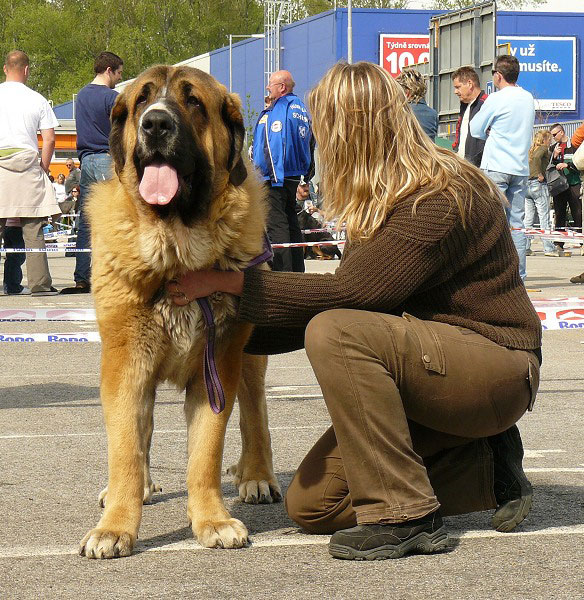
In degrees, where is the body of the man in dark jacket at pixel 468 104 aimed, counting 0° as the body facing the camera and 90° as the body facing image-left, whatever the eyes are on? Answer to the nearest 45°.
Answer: approximately 45°

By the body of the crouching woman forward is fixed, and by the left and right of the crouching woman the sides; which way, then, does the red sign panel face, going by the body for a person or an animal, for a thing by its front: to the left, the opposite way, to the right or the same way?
to the left

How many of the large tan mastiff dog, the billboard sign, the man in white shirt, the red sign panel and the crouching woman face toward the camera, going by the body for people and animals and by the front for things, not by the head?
3

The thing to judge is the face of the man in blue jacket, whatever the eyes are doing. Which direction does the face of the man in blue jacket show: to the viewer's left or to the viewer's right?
to the viewer's left

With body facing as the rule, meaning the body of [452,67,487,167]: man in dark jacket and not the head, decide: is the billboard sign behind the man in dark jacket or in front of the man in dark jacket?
behind

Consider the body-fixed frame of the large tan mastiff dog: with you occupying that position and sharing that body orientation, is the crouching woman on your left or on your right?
on your left

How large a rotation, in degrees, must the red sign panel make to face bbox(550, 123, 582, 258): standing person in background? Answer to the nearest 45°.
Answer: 0° — it already faces them

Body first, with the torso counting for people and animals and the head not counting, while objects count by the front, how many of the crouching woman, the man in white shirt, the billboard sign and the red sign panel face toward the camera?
2

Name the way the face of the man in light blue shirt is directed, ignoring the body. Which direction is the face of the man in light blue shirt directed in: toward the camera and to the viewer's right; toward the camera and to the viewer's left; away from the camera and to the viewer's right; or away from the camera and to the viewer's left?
away from the camera and to the viewer's left
